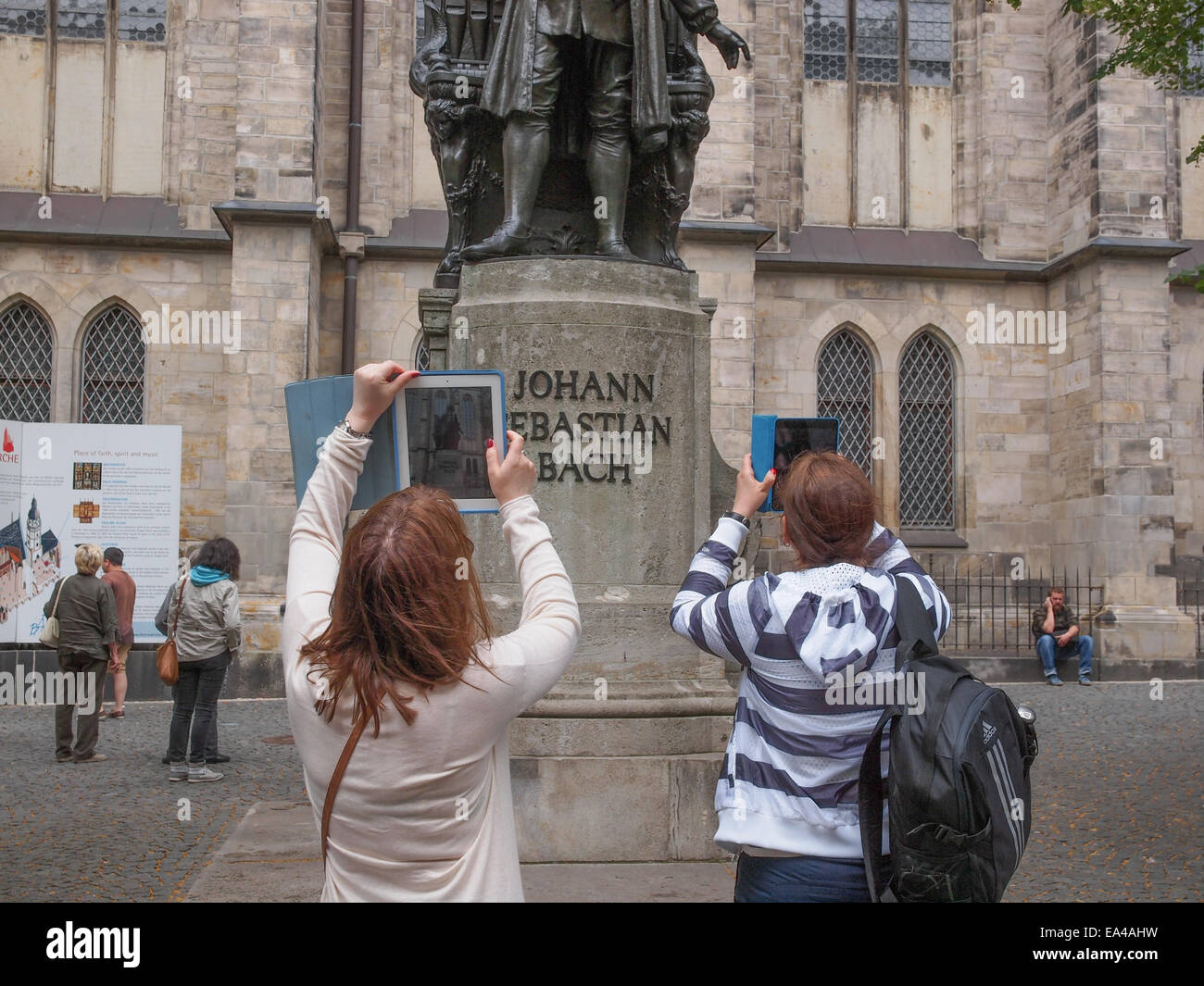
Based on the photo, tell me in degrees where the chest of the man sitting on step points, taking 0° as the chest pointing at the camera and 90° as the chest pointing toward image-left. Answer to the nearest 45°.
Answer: approximately 0°

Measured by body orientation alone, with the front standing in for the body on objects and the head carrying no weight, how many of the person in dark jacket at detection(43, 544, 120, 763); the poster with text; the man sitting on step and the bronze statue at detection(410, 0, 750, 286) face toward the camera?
3

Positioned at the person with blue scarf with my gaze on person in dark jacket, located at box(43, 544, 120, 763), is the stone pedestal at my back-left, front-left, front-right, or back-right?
back-left

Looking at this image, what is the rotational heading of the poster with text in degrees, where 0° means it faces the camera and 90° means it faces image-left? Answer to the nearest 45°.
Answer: approximately 0°

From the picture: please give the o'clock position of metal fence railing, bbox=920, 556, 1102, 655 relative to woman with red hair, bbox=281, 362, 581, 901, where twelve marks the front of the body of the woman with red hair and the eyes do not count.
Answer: The metal fence railing is roughly at 1 o'clock from the woman with red hair.

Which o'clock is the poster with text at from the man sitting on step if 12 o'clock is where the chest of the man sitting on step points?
The poster with text is roughly at 2 o'clock from the man sitting on step.

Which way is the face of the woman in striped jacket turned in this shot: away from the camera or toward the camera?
away from the camera

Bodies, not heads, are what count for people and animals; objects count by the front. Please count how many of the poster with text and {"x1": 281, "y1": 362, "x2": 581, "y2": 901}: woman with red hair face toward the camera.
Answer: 1

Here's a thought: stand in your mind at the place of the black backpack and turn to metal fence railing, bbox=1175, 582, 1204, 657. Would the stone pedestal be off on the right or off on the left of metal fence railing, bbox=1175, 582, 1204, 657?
left

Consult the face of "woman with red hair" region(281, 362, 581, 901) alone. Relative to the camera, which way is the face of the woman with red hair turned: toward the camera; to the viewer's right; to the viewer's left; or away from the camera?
away from the camera

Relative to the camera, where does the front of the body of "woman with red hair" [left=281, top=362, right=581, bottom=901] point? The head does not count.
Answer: away from the camera
